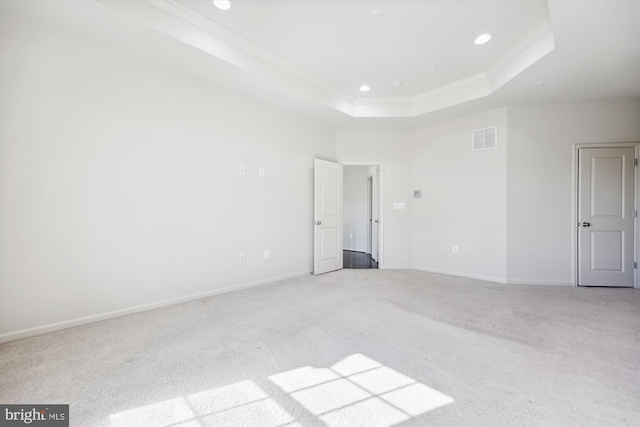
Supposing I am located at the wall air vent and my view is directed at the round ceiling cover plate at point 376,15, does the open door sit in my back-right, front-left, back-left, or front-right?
front-right

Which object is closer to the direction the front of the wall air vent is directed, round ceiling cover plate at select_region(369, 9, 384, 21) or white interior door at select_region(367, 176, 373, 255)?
the round ceiling cover plate

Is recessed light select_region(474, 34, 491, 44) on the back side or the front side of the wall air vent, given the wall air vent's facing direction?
on the front side

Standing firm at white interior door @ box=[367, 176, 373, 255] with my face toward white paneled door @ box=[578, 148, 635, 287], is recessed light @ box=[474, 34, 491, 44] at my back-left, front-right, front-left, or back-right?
front-right

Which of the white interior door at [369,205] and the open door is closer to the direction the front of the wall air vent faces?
the open door

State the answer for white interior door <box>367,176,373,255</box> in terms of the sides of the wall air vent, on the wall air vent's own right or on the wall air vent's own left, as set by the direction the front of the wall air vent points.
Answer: on the wall air vent's own right

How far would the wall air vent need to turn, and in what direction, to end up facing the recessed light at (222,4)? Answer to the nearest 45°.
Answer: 0° — it already faces it

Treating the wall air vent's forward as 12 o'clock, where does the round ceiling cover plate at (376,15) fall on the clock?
The round ceiling cover plate is roughly at 11 o'clock from the wall air vent.

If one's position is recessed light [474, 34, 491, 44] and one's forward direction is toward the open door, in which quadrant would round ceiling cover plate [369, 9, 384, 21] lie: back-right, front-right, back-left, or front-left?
front-left

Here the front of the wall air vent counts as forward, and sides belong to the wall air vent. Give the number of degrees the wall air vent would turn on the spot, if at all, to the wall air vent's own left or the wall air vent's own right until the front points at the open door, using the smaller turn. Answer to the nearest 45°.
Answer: approximately 45° to the wall air vent's own right

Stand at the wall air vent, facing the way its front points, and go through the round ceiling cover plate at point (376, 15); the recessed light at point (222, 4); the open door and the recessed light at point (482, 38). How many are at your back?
0
